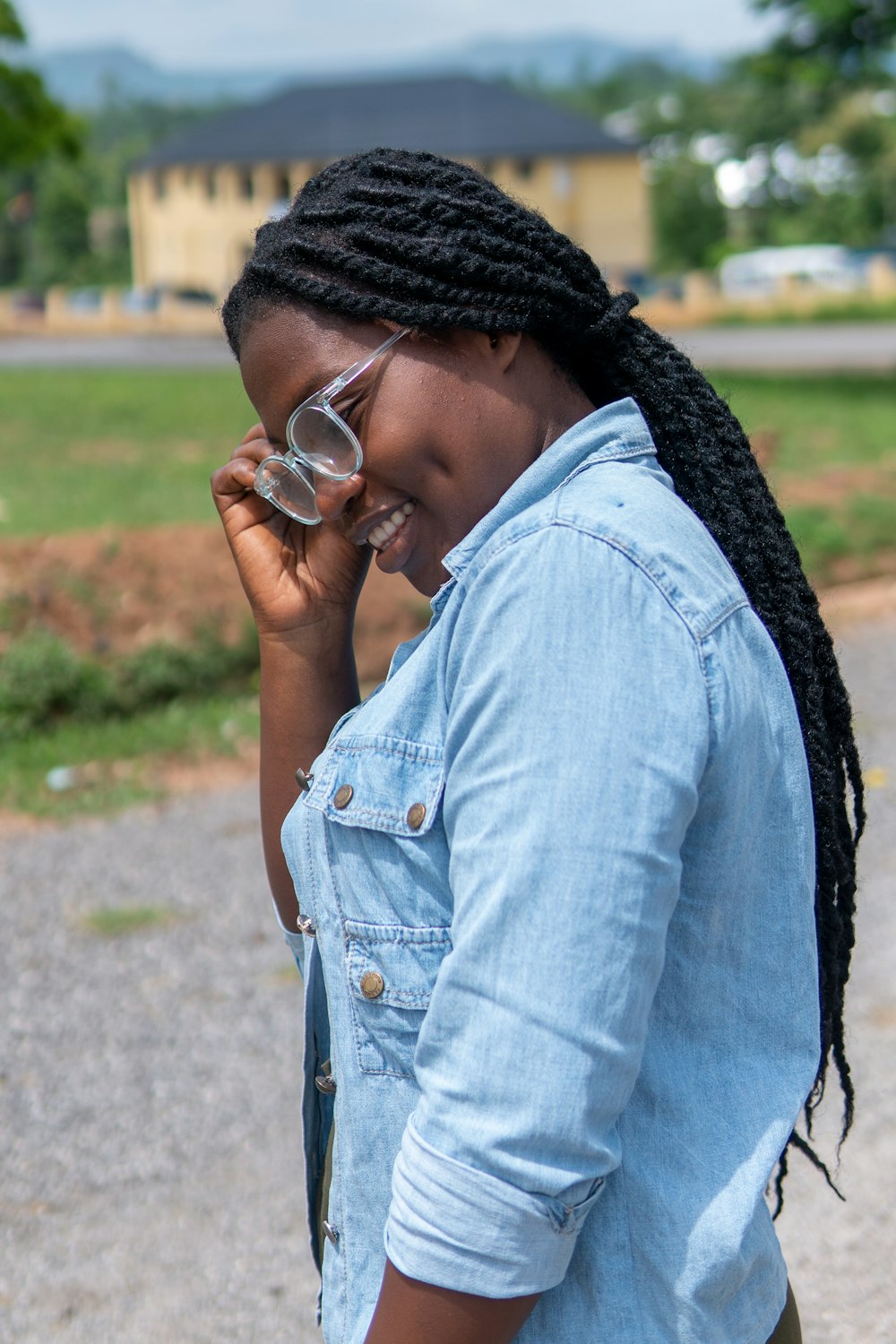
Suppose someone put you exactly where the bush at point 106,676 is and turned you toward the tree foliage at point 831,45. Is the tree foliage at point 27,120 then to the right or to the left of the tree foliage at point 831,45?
left

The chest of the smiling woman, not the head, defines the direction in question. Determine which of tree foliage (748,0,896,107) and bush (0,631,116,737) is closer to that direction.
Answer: the bush

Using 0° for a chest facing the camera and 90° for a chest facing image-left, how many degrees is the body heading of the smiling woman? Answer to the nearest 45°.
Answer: approximately 90°

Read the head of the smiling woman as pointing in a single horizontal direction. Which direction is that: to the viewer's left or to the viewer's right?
to the viewer's left

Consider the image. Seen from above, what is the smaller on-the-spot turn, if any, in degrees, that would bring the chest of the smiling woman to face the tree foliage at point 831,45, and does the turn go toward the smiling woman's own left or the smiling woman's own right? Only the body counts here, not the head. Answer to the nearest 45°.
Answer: approximately 90° to the smiling woman's own right

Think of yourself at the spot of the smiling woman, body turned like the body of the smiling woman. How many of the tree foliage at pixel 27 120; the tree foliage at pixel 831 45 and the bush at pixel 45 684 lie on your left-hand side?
0

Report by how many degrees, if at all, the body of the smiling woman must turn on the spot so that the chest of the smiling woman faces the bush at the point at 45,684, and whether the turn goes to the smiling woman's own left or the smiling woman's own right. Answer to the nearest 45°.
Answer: approximately 45° to the smiling woman's own right

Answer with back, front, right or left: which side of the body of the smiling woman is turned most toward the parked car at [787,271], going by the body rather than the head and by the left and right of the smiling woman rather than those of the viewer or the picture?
right
